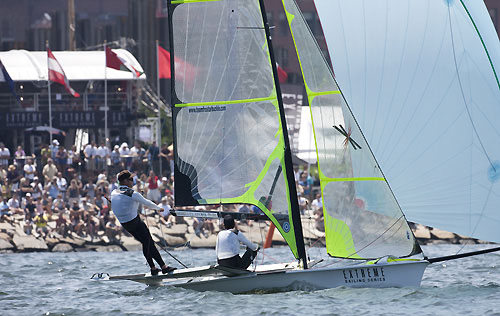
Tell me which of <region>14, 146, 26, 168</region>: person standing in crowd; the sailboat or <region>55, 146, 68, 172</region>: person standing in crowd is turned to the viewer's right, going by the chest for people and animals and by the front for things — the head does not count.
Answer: the sailboat

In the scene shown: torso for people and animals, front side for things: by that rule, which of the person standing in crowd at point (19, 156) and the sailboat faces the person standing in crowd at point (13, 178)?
the person standing in crowd at point (19, 156)

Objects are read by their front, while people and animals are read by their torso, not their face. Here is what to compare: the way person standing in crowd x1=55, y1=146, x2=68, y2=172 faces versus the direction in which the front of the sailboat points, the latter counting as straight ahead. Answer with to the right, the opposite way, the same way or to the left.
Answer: to the right

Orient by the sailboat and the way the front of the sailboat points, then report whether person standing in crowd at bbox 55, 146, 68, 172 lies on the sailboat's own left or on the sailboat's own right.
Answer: on the sailboat's own left

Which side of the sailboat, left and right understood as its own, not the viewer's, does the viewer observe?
right

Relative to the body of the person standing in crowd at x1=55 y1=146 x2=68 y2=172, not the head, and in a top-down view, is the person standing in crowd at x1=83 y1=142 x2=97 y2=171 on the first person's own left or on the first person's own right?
on the first person's own left

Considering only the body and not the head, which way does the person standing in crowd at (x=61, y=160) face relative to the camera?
toward the camera

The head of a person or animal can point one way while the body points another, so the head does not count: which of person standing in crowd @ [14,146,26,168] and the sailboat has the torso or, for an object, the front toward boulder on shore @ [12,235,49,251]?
the person standing in crowd

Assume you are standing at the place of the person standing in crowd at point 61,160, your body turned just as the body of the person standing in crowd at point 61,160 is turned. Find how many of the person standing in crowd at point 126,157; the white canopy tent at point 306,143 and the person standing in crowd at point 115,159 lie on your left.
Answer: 3

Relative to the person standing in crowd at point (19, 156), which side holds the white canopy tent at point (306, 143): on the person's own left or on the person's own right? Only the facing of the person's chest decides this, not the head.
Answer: on the person's own left
